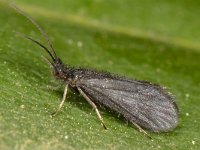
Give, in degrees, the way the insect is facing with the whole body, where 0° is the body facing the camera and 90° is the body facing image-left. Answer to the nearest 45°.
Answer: approximately 90°
